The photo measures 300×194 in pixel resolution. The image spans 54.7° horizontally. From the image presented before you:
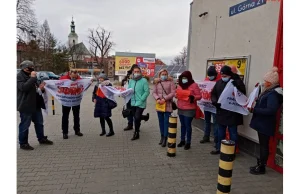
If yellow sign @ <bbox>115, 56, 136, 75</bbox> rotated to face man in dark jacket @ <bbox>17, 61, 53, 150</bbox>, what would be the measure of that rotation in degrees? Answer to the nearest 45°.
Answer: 0° — it already faces them

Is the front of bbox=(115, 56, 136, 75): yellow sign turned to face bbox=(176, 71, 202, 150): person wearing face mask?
yes

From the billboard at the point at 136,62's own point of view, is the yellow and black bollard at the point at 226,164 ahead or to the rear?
ahead

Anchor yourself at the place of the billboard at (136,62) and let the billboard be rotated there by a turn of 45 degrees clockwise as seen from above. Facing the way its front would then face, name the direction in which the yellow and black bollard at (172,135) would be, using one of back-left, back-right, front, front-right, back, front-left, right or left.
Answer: front-left

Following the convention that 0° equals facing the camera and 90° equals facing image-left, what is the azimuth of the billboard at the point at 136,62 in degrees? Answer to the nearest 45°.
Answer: approximately 0°

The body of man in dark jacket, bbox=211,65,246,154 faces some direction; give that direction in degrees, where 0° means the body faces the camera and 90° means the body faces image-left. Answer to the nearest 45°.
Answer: approximately 45°

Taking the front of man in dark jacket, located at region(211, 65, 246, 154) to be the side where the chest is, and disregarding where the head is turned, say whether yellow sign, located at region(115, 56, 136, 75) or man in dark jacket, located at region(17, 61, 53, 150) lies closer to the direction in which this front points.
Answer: the man in dark jacket

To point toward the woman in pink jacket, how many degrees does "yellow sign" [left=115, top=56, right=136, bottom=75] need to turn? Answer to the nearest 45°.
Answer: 0° — it already faces them

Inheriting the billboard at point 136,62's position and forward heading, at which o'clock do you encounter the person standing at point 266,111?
The person standing is roughly at 12 o'clock from the billboard.
